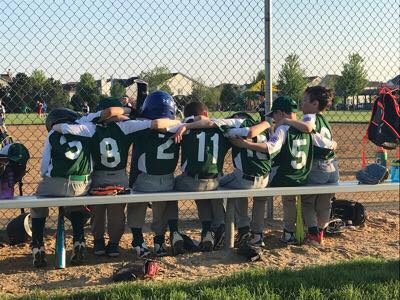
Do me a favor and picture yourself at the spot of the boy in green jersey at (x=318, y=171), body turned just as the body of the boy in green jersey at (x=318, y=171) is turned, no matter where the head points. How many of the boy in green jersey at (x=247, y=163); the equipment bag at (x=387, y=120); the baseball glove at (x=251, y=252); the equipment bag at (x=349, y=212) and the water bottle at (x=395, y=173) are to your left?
2

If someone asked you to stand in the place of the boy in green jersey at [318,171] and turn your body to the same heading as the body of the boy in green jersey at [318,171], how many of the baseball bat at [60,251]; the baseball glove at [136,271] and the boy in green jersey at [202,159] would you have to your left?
3

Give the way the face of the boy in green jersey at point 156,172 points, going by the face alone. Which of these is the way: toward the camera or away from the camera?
away from the camera

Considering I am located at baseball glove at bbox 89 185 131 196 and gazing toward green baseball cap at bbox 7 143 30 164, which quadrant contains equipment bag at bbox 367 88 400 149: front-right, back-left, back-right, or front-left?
back-right

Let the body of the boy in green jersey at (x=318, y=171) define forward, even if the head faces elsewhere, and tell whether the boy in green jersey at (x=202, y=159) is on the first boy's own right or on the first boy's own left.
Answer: on the first boy's own left

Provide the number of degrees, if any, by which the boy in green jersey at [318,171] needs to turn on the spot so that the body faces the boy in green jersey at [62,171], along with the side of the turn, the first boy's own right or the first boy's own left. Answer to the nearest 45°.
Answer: approximately 90° to the first boy's own left

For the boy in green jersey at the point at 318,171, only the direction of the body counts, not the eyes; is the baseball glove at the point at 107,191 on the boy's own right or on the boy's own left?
on the boy's own left

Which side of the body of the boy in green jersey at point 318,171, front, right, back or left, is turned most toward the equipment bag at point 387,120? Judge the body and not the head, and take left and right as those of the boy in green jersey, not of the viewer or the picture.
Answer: right

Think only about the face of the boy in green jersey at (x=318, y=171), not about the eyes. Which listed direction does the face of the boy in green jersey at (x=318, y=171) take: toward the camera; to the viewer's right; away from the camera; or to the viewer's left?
to the viewer's left

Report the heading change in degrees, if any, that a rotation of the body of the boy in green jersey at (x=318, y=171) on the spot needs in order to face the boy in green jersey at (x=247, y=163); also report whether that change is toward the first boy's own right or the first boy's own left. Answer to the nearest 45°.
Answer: approximately 90° to the first boy's own left

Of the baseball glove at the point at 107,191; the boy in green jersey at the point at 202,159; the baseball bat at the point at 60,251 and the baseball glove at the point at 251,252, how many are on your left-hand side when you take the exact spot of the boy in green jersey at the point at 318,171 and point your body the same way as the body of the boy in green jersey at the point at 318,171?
4

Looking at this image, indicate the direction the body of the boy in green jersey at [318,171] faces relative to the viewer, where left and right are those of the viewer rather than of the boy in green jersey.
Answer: facing away from the viewer and to the left of the viewer

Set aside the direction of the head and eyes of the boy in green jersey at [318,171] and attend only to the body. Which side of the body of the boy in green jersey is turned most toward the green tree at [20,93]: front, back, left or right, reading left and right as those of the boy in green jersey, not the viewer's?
front

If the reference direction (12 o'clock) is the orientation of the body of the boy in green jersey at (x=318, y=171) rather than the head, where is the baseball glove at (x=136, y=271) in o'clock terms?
The baseball glove is roughly at 9 o'clock from the boy in green jersey.
